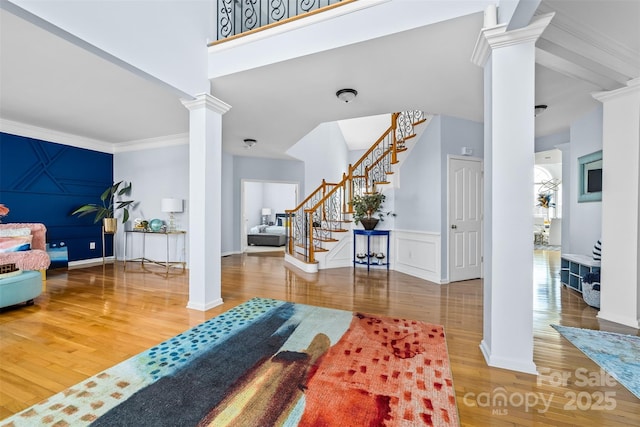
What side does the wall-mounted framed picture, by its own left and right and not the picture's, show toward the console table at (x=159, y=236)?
front

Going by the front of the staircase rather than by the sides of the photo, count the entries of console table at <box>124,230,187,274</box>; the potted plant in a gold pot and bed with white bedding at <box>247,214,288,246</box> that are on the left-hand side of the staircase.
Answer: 0

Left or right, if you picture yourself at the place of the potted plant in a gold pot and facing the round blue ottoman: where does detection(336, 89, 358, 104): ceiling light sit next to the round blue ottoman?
left

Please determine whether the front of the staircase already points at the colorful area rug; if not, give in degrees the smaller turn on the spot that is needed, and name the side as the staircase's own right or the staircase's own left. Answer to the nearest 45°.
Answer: approximately 45° to the staircase's own left

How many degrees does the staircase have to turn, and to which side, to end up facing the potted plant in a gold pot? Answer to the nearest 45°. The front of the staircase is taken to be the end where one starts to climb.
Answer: approximately 45° to its right

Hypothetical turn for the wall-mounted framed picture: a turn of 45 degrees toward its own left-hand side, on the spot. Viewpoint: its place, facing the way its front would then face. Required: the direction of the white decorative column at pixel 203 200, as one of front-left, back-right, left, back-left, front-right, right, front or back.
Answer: front-right

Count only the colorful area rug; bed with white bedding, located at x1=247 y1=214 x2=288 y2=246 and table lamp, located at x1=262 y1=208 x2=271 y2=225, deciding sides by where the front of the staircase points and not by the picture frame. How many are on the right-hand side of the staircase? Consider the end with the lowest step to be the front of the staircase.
2

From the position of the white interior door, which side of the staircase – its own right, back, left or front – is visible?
left

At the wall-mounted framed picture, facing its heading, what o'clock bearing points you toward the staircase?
The staircase is roughly at 1 o'clock from the wall-mounted framed picture.

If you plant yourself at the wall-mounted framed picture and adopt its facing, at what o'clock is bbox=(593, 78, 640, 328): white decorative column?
The white decorative column is roughly at 10 o'clock from the wall-mounted framed picture.

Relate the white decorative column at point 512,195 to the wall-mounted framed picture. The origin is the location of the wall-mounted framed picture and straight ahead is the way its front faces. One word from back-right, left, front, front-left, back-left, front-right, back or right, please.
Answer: front-left

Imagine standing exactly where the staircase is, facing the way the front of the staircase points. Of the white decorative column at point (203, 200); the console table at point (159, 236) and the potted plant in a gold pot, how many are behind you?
0

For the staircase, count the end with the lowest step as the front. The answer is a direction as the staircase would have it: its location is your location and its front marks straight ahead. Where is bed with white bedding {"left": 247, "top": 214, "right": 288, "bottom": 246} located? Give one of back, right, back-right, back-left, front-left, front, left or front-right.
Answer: right

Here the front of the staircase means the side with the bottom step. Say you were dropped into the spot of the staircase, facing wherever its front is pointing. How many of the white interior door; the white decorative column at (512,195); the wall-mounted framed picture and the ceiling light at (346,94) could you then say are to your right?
0

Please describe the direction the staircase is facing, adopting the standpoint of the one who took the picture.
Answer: facing the viewer and to the left of the viewer

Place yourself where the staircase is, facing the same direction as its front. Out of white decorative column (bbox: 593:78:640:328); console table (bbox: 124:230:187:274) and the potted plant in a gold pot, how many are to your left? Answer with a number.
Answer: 1

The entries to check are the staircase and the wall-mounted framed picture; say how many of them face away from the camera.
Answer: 0

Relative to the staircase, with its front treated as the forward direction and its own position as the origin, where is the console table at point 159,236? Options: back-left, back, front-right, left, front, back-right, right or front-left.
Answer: front-right

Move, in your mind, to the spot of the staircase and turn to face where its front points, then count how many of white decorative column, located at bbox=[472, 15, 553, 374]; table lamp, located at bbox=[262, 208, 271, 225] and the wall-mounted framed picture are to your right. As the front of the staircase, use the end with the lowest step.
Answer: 1

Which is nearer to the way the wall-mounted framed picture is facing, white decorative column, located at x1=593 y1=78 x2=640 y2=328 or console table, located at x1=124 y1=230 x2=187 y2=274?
the console table

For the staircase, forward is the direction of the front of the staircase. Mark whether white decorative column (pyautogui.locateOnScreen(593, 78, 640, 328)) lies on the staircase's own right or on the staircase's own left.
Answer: on the staircase's own left
